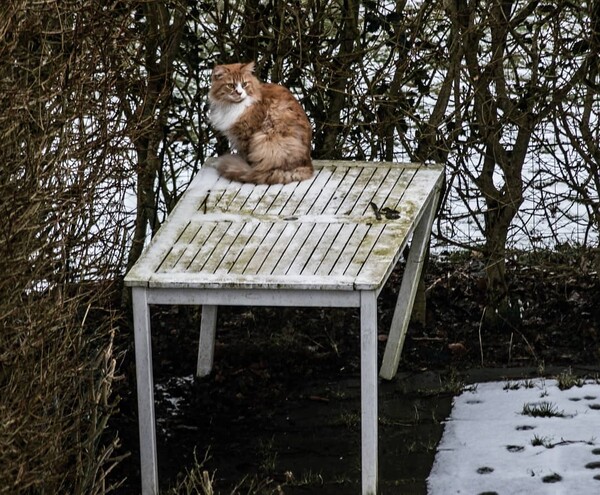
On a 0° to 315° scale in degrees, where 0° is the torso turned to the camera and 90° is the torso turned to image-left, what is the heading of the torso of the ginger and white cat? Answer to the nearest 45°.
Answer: approximately 90°

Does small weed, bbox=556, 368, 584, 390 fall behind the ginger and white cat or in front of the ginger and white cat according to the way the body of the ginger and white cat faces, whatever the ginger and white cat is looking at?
behind
